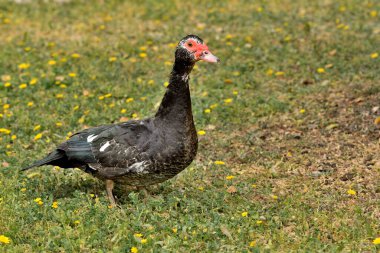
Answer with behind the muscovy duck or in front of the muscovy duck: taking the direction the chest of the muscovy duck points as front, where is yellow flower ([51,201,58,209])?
behind

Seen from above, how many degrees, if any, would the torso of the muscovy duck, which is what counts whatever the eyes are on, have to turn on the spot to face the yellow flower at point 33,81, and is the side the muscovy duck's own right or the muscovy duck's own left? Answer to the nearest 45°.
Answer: approximately 90° to the muscovy duck's own left

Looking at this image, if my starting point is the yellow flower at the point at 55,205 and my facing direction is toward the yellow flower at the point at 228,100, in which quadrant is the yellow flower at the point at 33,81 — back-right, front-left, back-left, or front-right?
front-left

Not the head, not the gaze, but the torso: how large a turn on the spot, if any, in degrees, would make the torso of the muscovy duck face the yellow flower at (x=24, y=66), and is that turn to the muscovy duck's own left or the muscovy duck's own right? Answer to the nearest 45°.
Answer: approximately 90° to the muscovy duck's own left

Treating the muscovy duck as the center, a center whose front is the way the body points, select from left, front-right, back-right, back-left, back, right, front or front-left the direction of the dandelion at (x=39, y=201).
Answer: back

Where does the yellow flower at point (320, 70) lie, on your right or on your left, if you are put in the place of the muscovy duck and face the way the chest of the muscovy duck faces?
on your left

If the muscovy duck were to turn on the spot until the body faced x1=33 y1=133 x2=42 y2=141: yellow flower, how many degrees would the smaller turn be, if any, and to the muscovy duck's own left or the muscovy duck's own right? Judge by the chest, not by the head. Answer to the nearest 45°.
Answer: approximately 135° to the muscovy duck's own left

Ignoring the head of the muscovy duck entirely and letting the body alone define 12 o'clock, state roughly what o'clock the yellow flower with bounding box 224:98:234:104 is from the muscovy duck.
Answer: The yellow flower is roughly at 10 o'clock from the muscovy duck.

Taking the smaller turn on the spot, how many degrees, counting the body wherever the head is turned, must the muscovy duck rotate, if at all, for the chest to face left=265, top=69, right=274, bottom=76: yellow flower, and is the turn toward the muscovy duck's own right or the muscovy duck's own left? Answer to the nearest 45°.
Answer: approximately 45° to the muscovy duck's own left

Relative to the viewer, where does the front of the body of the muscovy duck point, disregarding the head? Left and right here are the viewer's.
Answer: facing to the right of the viewer
